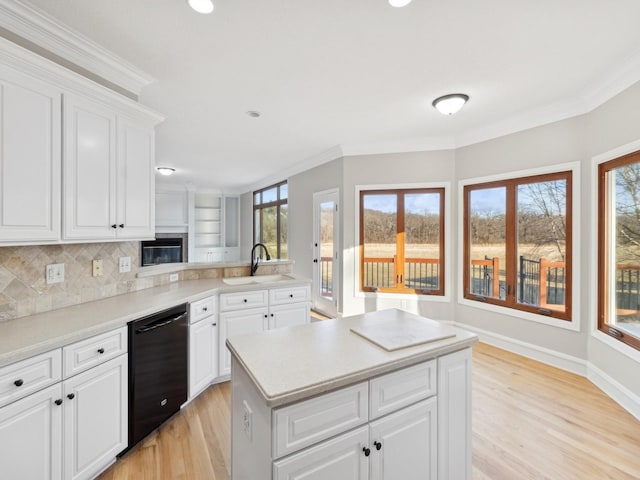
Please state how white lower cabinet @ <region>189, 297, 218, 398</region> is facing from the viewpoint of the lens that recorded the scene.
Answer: facing the viewer and to the right of the viewer

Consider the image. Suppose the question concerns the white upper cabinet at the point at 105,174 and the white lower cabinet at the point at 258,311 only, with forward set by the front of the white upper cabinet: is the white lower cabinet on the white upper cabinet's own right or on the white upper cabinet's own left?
on the white upper cabinet's own left

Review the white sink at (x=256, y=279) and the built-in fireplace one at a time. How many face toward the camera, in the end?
2

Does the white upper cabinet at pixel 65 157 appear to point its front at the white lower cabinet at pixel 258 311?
no

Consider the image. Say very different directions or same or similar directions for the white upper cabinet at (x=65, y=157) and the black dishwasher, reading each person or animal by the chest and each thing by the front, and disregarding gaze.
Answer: same or similar directions

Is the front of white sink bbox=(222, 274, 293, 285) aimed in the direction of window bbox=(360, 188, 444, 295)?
no

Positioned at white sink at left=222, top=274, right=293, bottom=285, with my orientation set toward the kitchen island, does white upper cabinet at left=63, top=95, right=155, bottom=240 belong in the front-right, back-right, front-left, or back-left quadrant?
front-right

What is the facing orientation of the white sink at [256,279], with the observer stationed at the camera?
facing the viewer

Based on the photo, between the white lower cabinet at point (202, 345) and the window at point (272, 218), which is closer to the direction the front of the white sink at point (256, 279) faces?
the white lower cabinet

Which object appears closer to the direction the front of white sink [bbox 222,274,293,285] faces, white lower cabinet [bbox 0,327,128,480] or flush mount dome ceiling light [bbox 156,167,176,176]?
the white lower cabinet

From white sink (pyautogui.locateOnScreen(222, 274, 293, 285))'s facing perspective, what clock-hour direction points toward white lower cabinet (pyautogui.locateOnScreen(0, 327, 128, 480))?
The white lower cabinet is roughly at 1 o'clock from the white sink.

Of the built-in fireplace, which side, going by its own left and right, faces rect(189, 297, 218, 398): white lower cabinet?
front

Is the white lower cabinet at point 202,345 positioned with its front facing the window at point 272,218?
no

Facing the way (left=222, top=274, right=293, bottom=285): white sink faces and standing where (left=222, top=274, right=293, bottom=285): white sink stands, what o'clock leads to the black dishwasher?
The black dishwasher is roughly at 1 o'clock from the white sink.

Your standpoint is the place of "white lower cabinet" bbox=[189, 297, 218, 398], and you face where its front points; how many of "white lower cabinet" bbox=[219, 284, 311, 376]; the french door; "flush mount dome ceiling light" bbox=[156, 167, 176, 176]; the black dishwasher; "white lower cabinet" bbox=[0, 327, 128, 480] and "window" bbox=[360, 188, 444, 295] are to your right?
2

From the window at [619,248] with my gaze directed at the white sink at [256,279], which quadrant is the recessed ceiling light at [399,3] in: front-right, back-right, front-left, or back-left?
front-left

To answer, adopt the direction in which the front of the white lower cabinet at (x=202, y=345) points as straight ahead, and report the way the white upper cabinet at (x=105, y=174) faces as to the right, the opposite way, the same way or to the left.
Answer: the same way
